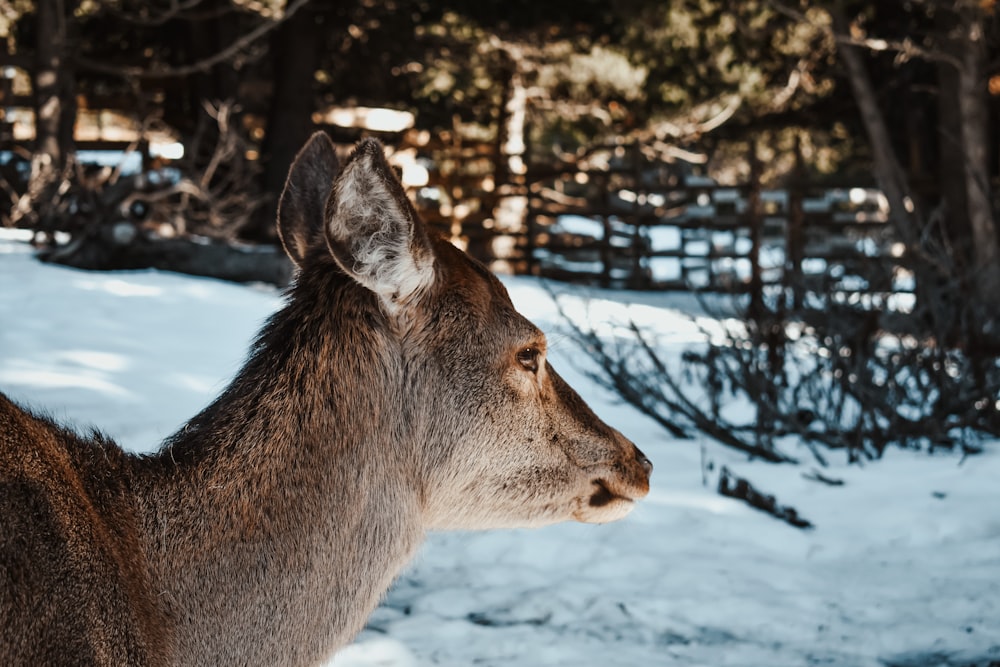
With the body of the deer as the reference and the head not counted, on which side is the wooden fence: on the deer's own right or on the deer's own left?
on the deer's own left

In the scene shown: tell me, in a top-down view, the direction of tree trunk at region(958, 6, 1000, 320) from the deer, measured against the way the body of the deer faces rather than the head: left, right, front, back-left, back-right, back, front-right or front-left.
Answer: front-left

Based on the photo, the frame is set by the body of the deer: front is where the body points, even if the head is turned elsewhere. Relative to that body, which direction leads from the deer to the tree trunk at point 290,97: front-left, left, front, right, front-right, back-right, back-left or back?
left

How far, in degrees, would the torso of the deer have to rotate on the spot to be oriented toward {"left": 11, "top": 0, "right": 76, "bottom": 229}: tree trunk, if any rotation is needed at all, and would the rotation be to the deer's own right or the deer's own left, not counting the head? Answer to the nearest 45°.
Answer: approximately 90° to the deer's own left

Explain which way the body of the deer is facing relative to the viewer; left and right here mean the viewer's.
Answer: facing to the right of the viewer

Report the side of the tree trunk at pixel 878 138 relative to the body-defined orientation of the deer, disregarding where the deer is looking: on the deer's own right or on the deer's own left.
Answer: on the deer's own left

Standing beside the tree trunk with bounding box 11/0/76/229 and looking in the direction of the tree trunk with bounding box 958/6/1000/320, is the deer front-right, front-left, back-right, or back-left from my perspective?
front-right
